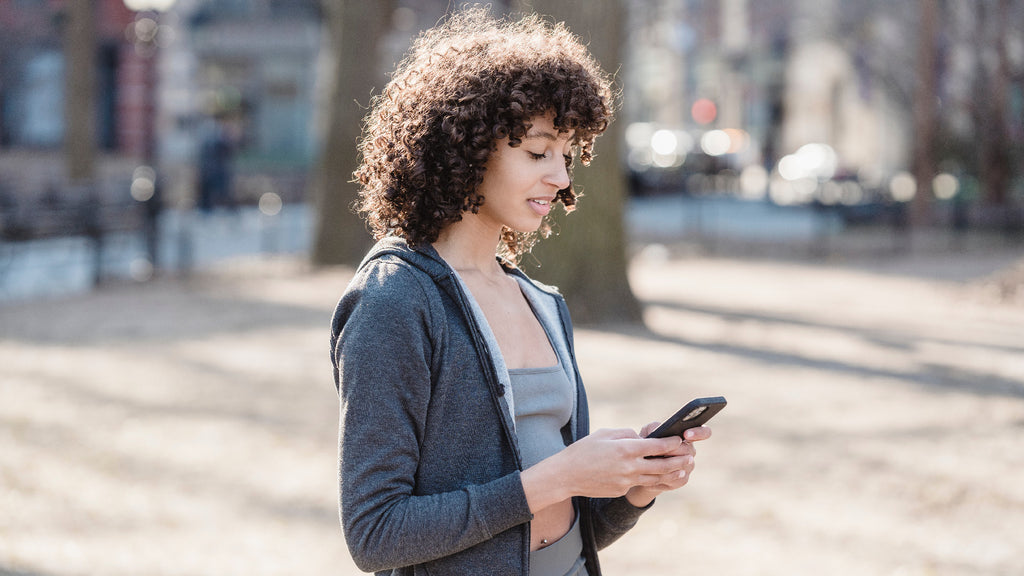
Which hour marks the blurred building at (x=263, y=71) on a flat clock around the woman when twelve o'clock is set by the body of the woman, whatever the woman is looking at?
The blurred building is roughly at 7 o'clock from the woman.

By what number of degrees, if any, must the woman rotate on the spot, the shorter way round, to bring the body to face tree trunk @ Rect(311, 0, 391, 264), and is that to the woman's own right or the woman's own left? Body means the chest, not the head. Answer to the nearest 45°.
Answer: approximately 135° to the woman's own left

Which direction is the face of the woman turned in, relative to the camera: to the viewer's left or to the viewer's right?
to the viewer's right

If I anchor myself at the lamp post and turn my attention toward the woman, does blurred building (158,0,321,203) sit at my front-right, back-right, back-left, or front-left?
back-left

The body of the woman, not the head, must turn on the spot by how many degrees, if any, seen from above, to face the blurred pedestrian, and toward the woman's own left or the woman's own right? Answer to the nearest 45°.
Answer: approximately 135° to the woman's own left

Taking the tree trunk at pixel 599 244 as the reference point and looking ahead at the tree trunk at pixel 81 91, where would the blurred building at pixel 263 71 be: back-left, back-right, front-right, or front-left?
front-right

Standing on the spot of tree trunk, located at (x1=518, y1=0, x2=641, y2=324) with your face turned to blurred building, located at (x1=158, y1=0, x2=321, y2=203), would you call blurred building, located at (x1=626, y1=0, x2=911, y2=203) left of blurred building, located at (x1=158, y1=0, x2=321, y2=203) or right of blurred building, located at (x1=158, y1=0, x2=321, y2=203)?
right

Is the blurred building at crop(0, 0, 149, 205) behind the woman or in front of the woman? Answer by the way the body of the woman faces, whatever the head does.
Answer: behind

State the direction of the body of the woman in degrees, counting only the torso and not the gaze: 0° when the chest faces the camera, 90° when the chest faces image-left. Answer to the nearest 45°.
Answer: approximately 315°

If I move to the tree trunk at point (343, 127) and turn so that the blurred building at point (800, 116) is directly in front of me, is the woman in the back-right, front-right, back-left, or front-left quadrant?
back-right
